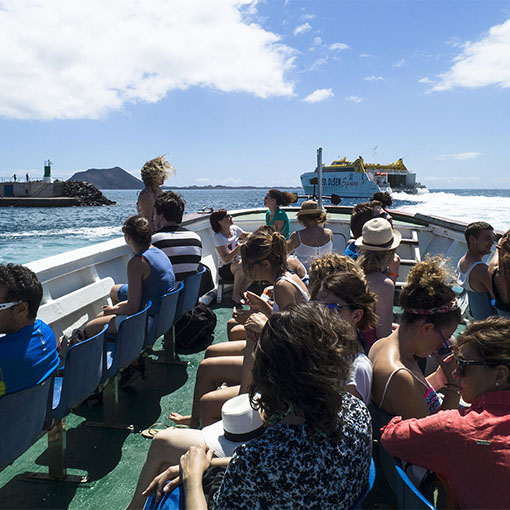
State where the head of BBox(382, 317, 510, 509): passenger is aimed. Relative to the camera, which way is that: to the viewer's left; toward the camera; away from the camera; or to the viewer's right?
to the viewer's left

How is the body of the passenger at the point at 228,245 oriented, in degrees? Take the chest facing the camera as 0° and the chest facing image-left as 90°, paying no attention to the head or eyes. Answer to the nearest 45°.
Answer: approximately 315°

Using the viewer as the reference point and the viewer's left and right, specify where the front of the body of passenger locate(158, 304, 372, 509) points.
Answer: facing away from the viewer and to the left of the viewer

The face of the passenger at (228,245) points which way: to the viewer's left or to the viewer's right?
to the viewer's right

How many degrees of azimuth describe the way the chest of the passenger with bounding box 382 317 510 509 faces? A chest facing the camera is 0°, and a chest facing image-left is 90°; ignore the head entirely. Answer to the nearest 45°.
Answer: approximately 135°
